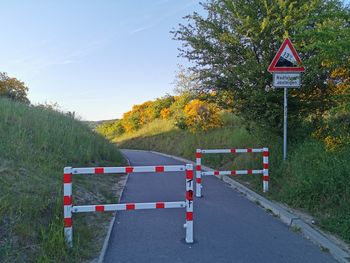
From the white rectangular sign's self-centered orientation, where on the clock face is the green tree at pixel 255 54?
The green tree is roughly at 5 o'clock from the white rectangular sign.

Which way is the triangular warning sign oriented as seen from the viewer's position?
toward the camera

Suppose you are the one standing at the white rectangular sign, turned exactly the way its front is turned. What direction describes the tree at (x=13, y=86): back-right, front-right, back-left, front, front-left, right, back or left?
back-right

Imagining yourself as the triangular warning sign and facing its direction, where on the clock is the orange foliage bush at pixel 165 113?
The orange foliage bush is roughly at 5 o'clock from the triangular warning sign.

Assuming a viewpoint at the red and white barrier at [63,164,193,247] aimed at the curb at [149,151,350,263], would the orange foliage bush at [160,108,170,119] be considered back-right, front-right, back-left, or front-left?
front-left

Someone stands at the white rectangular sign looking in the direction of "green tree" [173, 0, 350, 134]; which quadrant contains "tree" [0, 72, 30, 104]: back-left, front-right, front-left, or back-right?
front-left

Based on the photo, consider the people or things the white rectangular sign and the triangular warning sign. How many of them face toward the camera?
2

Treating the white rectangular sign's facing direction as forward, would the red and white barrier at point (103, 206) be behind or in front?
in front

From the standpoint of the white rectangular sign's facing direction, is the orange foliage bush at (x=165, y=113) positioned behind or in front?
behind

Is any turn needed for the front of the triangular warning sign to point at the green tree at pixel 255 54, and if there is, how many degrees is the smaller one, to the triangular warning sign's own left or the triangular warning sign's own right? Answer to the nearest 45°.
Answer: approximately 135° to the triangular warning sign's own right
